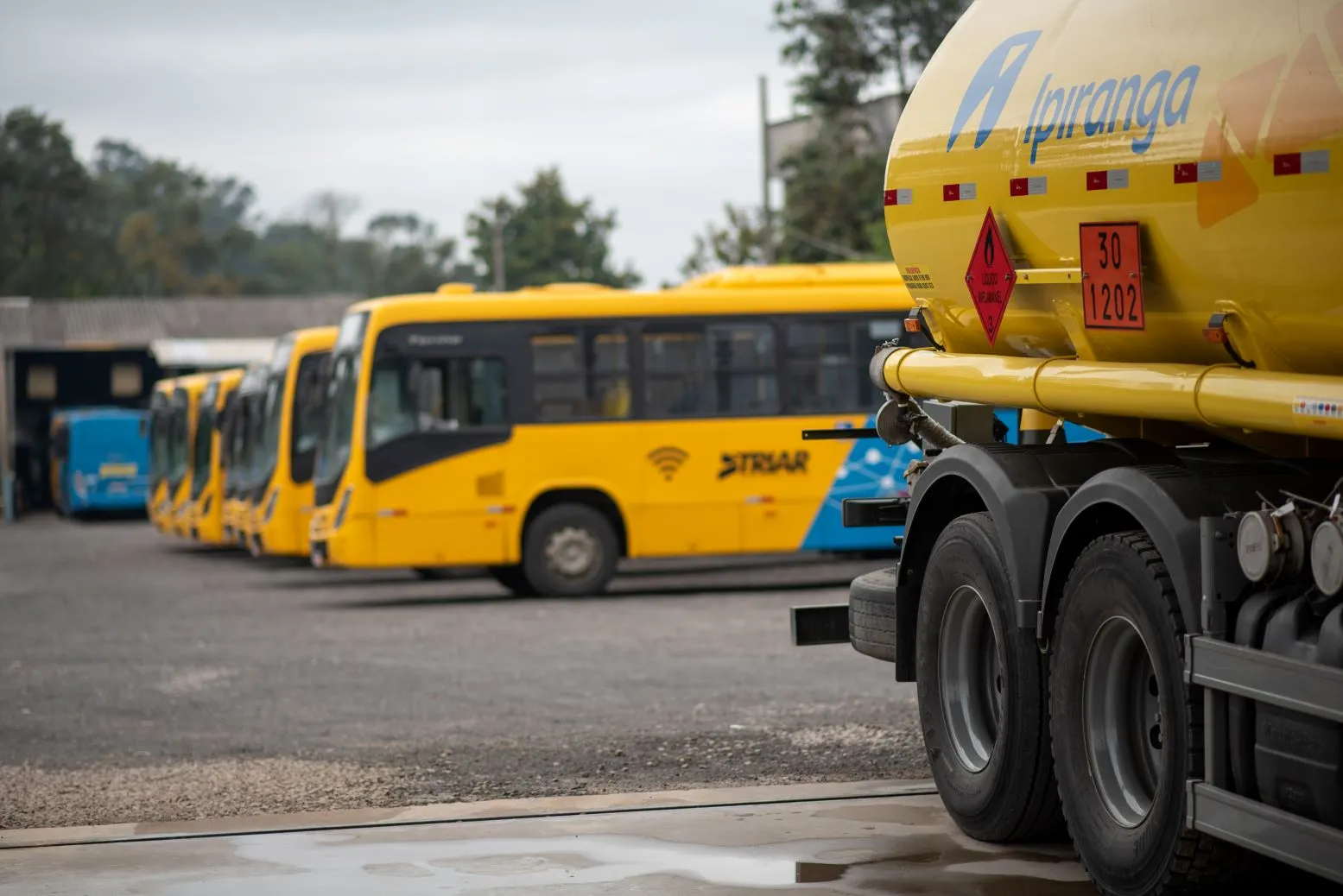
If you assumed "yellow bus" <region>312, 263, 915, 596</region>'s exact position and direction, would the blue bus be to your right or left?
on your right

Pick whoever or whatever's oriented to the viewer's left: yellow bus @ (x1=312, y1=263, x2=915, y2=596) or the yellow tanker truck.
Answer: the yellow bus

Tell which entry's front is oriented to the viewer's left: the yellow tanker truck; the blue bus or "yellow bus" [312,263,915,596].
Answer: the yellow bus

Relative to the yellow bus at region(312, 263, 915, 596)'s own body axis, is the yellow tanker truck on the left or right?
on its left

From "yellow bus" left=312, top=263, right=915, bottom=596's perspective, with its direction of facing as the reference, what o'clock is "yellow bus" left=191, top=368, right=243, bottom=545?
"yellow bus" left=191, top=368, right=243, bottom=545 is roughly at 2 o'clock from "yellow bus" left=312, top=263, right=915, bottom=596.

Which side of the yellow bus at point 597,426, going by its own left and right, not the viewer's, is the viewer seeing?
left
